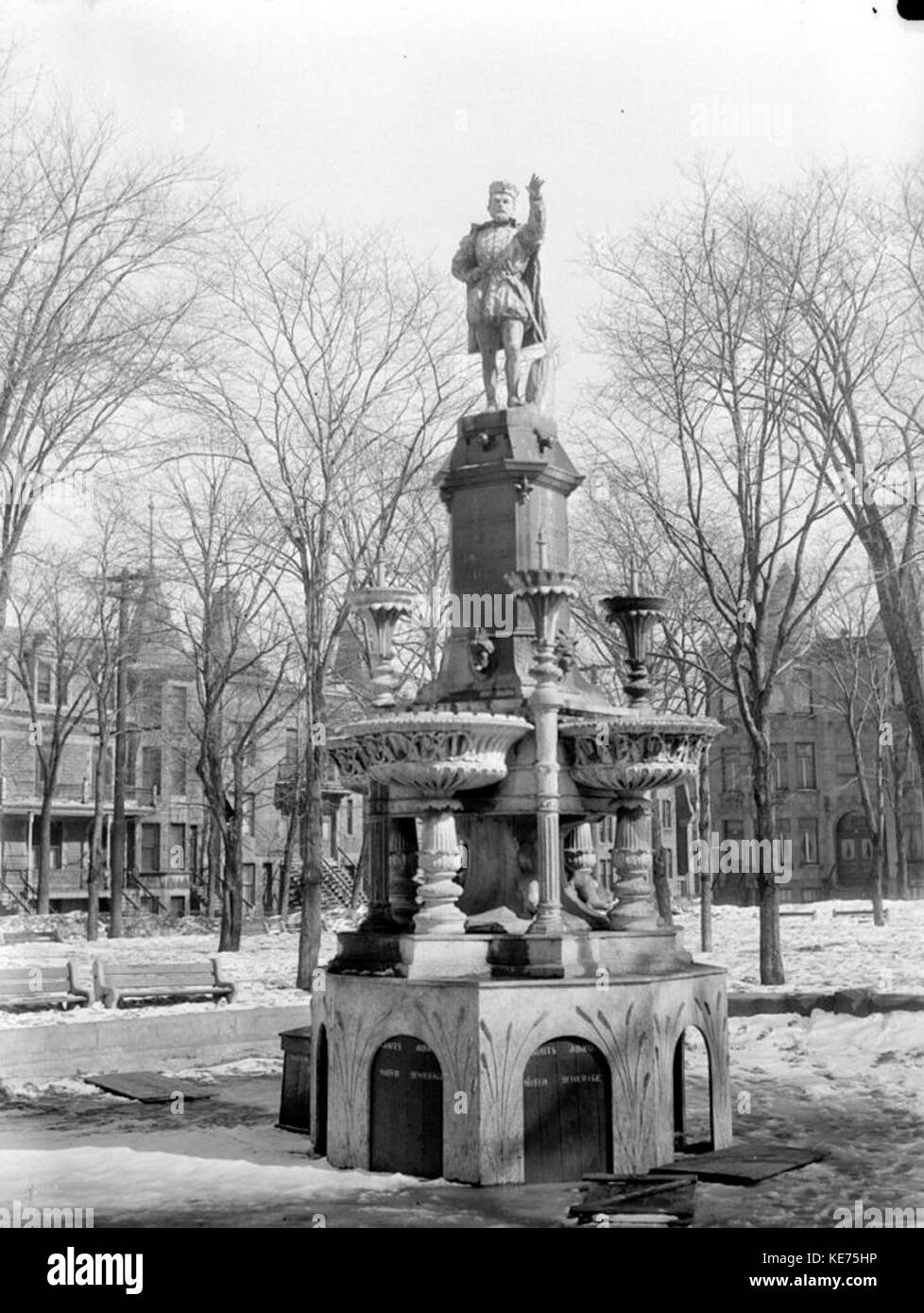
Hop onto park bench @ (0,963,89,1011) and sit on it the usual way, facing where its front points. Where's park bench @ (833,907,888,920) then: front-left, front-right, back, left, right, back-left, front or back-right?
back-left

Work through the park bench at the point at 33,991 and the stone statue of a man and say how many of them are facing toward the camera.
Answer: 2

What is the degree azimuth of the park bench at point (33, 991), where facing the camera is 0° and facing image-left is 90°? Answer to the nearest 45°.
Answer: approximately 0°

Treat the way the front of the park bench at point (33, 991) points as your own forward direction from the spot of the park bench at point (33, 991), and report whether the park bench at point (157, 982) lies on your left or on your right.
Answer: on your left

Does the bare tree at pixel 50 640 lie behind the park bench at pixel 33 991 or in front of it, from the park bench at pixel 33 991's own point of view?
behind

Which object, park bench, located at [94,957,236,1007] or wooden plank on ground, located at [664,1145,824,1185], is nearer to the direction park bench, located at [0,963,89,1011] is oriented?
the wooden plank on ground

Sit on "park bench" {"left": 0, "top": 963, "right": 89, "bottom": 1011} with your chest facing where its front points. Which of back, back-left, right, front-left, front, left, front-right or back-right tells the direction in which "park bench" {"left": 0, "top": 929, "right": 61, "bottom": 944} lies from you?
back
